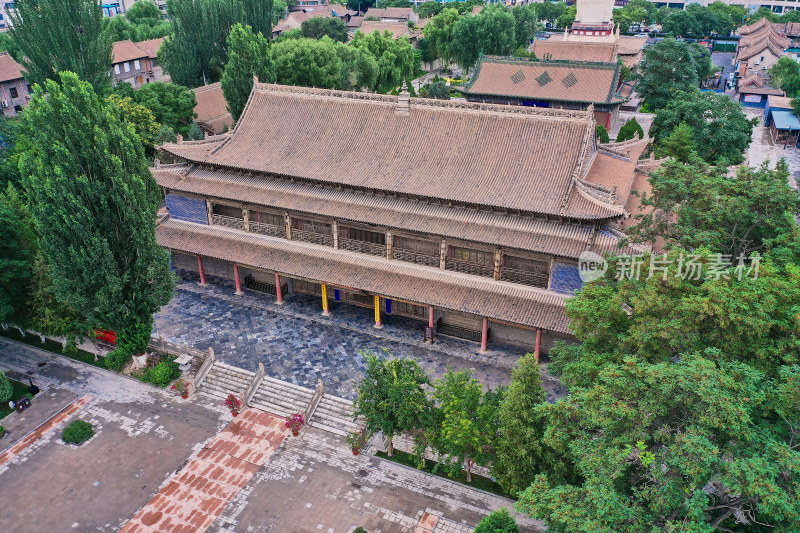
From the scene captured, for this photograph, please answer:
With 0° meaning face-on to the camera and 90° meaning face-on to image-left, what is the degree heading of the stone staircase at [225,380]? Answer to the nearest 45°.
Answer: approximately 45°

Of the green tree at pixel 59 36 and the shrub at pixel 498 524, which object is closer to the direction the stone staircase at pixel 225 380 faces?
the shrub

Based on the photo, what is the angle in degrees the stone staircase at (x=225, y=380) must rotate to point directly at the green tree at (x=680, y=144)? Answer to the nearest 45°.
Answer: approximately 135° to its left

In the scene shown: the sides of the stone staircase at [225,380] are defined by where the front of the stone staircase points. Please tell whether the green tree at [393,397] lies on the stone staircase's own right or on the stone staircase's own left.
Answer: on the stone staircase's own left

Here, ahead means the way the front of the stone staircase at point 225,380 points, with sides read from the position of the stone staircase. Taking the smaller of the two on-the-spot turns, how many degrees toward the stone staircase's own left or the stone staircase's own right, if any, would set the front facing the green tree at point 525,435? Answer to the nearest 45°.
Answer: approximately 90° to the stone staircase's own left

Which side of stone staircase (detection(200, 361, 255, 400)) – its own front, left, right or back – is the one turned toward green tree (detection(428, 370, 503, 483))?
left

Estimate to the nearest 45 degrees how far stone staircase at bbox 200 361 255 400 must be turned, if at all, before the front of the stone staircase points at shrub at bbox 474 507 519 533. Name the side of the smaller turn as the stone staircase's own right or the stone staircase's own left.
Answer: approximately 90° to the stone staircase's own left

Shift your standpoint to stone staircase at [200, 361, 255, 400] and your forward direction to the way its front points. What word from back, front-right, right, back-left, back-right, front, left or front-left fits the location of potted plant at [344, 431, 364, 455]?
left

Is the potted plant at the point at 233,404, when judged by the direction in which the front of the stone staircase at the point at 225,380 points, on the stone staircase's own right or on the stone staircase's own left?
on the stone staircase's own left

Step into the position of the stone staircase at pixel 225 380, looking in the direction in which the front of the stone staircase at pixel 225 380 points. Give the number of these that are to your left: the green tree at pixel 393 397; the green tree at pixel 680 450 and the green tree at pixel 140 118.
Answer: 2

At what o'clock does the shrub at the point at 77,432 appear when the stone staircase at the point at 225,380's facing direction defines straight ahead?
The shrub is roughly at 1 o'clock from the stone staircase.

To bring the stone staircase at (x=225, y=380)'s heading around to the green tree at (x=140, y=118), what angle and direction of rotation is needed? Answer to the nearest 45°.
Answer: approximately 135° to its right
